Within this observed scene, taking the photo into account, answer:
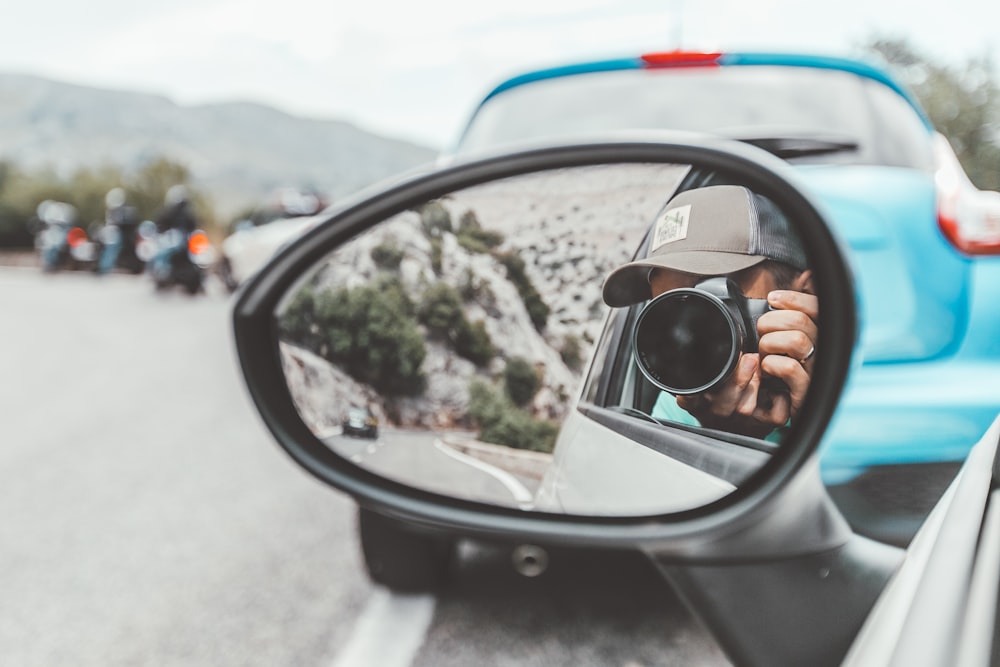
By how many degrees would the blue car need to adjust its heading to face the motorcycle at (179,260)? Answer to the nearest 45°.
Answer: approximately 45° to its left

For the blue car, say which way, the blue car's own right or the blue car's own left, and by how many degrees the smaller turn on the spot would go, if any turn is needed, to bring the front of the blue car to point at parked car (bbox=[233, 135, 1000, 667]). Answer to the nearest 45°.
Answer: approximately 180°

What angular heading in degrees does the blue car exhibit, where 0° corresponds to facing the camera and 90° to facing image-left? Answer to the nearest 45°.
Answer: approximately 180°

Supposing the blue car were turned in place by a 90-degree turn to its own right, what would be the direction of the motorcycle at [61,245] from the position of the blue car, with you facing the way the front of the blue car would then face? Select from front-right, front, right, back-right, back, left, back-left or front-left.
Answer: back-left

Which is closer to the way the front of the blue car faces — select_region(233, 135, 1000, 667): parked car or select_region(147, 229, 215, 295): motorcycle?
the motorcycle

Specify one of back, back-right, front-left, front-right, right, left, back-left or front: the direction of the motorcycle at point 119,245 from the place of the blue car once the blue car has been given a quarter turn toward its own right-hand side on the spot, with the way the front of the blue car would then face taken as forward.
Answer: back-left
